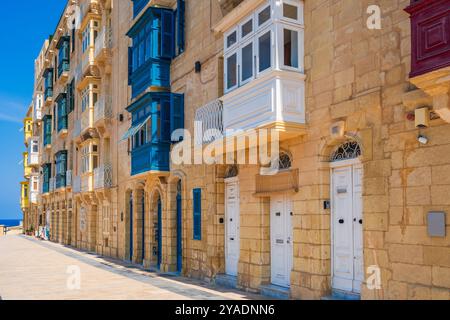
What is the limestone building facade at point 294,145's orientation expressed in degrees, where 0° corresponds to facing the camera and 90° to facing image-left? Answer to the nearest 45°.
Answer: approximately 45°
